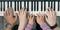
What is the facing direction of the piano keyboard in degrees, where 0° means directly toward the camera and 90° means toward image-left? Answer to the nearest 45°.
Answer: approximately 0°
